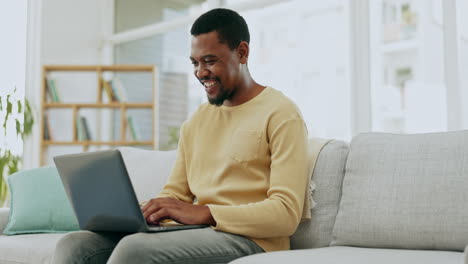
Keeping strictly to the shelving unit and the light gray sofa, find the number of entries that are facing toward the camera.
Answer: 2

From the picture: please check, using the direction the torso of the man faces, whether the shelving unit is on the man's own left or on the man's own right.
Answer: on the man's own right

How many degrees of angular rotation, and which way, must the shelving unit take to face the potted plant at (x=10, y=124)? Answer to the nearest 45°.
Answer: approximately 90° to its right

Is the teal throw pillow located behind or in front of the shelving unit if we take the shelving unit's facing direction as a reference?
in front

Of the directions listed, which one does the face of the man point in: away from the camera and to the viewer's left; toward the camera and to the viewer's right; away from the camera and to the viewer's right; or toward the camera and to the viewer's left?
toward the camera and to the viewer's left

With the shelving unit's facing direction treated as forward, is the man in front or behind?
in front

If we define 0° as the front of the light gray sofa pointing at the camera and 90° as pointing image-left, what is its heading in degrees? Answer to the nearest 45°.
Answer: approximately 0°

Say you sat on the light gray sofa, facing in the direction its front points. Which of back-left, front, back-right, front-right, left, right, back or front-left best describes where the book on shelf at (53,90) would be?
back-right

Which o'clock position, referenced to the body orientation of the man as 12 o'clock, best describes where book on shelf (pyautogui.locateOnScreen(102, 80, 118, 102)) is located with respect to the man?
The book on shelf is roughly at 4 o'clock from the man.
